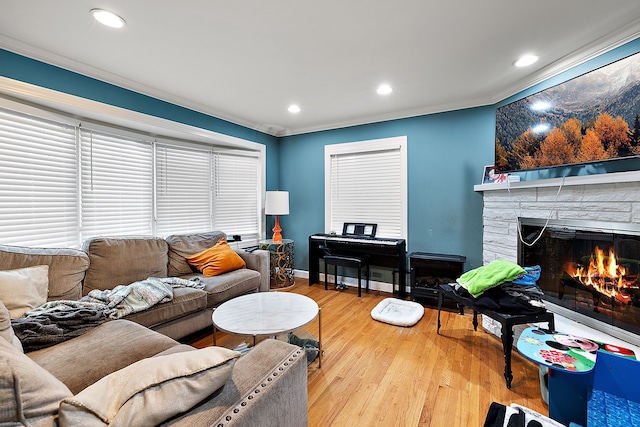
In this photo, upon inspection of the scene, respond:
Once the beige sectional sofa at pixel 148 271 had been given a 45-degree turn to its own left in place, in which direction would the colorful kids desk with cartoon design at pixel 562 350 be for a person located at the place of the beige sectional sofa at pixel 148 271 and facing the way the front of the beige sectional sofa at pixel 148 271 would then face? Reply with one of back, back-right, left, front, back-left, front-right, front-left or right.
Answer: front-right

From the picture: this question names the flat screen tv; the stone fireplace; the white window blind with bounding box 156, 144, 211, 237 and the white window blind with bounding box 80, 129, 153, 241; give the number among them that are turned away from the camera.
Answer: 0

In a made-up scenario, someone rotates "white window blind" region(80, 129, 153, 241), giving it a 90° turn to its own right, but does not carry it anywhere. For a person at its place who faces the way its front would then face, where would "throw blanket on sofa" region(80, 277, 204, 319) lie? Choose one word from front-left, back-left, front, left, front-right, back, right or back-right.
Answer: front-left

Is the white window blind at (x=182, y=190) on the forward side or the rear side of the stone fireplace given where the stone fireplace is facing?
on the forward side

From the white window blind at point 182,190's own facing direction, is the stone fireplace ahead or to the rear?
ahead

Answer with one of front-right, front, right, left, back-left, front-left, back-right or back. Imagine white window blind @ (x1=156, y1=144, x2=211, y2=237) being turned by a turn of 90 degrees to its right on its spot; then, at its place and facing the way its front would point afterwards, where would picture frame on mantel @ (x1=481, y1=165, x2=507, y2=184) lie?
left

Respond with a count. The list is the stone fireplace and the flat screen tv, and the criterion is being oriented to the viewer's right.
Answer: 0

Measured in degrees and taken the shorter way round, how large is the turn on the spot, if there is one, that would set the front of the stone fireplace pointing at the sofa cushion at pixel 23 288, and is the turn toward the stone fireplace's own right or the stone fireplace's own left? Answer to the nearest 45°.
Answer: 0° — it already faces it

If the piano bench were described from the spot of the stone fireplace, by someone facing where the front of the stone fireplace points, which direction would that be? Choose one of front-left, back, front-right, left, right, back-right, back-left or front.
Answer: front-right

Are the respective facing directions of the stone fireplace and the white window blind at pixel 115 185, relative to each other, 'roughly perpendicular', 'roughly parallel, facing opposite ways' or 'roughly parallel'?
roughly parallel, facing opposite ways

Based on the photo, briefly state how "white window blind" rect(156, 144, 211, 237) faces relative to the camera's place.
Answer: facing the viewer and to the right of the viewer

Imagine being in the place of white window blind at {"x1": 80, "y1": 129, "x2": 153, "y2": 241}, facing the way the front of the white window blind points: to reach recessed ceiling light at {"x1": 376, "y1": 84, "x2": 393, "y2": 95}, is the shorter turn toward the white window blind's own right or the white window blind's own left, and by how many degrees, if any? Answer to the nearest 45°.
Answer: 0° — it already faces it

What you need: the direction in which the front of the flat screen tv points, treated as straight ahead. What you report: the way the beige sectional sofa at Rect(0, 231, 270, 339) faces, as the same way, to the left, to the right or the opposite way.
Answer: the opposite way

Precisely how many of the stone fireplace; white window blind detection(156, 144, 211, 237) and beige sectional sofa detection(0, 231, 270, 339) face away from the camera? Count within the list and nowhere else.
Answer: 0

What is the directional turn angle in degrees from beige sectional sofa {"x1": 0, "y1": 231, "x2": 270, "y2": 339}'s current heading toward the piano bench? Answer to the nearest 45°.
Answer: approximately 45° to its left

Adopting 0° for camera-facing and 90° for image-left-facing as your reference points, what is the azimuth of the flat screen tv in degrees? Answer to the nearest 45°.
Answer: approximately 45°

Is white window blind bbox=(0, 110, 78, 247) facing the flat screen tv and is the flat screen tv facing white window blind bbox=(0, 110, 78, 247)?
yes

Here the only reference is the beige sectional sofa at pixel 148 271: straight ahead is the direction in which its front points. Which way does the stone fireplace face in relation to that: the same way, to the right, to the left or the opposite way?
the opposite way

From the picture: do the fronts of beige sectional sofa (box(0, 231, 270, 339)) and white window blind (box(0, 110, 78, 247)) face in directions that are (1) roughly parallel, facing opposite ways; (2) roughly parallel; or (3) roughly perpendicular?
roughly parallel
